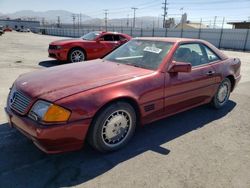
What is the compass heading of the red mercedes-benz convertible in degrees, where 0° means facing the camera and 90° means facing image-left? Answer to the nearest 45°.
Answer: approximately 45°

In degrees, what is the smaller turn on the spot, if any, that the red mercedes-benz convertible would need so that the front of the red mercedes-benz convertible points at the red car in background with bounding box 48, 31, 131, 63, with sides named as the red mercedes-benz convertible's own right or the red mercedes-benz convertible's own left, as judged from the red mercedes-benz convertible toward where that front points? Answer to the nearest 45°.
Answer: approximately 135° to the red mercedes-benz convertible's own right

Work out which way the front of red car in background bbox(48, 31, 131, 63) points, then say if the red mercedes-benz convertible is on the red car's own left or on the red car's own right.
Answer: on the red car's own left

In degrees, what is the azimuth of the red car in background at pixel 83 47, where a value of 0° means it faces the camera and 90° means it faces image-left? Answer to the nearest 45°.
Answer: approximately 45°

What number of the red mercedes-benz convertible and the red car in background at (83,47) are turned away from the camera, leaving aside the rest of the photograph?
0
